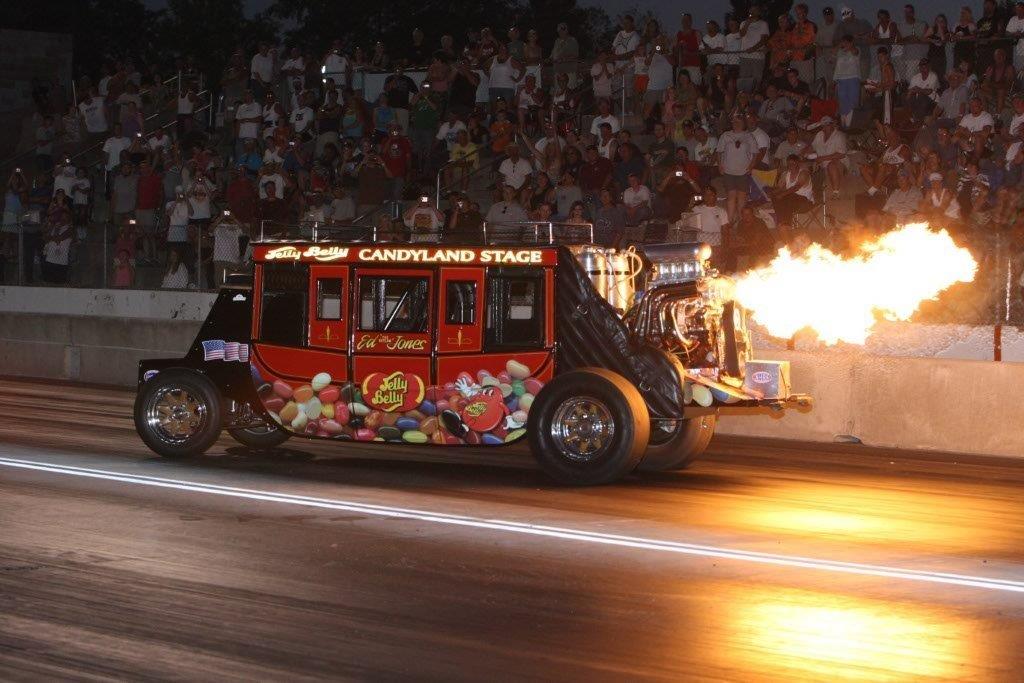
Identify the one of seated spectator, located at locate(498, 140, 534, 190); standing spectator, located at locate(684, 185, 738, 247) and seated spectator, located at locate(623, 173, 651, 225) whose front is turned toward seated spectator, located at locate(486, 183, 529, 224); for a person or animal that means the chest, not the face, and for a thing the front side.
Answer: seated spectator, located at locate(498, 140, 534, 190)

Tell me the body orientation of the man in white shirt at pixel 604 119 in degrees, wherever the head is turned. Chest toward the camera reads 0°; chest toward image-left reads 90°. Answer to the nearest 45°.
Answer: approximately 0°

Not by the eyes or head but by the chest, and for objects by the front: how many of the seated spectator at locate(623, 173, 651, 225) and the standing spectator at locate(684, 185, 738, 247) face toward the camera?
2

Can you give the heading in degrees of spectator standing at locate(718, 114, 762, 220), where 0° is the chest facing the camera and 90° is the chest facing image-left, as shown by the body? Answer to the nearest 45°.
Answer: approximately 0°

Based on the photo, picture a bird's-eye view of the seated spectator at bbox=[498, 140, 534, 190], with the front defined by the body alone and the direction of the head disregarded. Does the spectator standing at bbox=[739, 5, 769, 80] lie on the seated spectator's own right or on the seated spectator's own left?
on the seated spectator's own left

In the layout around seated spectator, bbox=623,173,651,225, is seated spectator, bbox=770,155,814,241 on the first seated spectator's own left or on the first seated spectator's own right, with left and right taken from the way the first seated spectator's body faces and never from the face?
on the first seated spectator's own left
